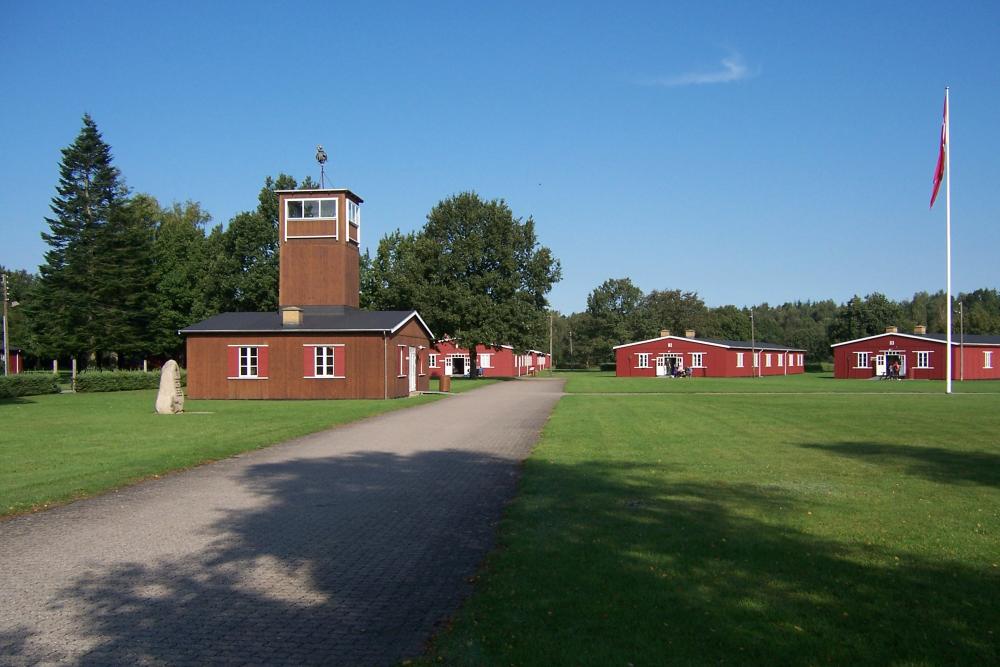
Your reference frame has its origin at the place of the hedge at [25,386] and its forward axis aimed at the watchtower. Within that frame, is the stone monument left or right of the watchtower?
right

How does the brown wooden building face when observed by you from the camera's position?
facing to the right of the viewer

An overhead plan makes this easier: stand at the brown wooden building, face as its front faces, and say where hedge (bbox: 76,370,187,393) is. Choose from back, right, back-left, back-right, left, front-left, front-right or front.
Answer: back-left

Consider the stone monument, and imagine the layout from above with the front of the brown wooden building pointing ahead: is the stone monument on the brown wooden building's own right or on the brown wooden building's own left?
on the brown wooden building's own right

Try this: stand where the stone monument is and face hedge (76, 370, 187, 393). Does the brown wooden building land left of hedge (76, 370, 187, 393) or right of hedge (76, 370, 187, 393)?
right

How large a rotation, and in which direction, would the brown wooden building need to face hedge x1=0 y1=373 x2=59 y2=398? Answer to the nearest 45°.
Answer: approximately 135° to its left
